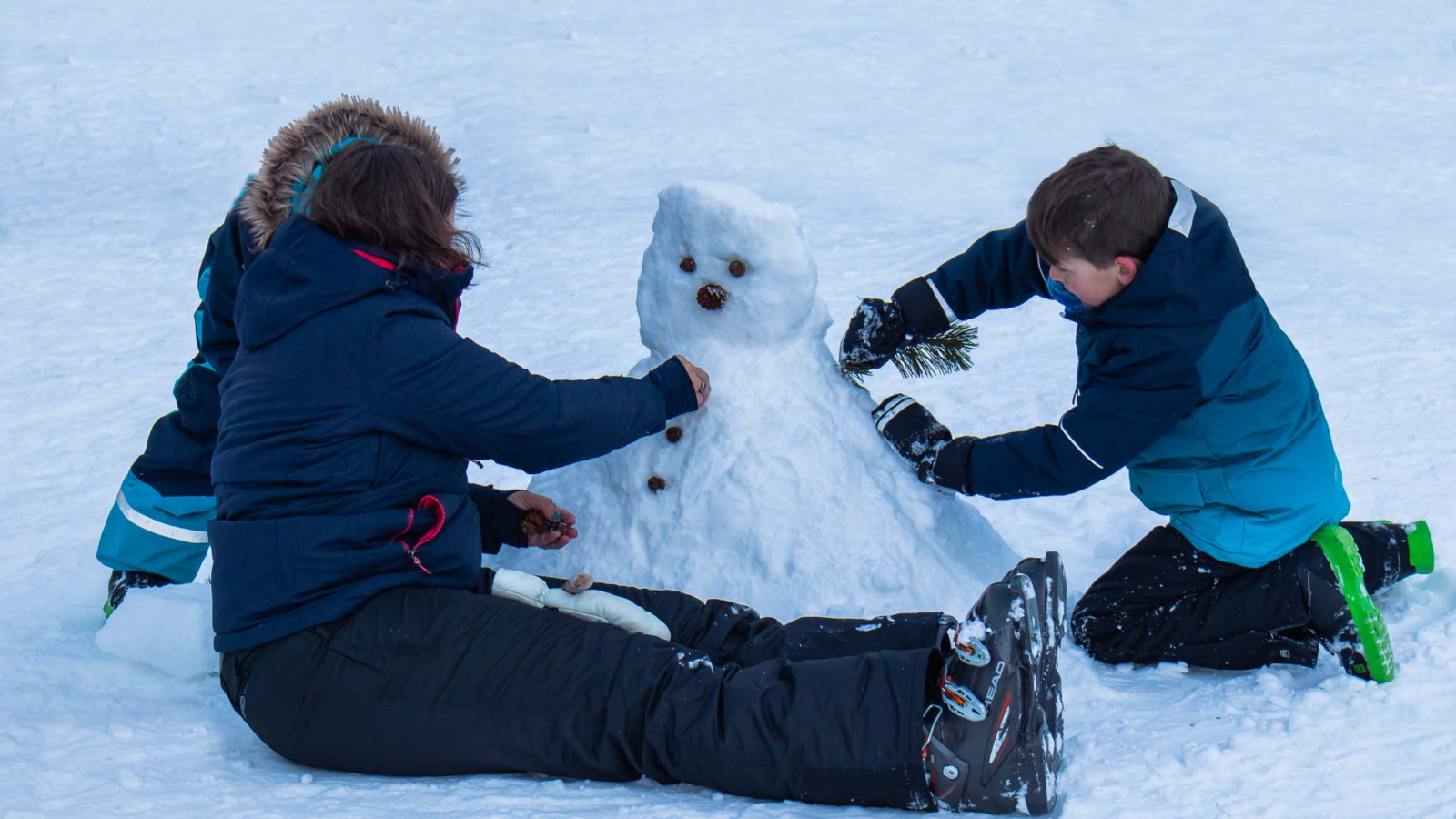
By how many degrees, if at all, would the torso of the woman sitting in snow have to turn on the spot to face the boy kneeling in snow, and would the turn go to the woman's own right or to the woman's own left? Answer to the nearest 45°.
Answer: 0° — they already face them

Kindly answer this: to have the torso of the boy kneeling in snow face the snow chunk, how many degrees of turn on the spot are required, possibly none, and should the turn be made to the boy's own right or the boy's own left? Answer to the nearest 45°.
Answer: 0° — they already face it

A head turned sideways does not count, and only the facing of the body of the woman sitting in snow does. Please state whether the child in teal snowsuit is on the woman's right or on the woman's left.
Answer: on the woman's left

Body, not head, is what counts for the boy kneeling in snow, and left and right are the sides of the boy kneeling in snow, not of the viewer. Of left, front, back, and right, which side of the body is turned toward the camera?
left

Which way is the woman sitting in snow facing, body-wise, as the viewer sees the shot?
to the viewer's right

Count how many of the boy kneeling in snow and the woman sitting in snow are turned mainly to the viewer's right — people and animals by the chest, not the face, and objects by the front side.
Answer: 1

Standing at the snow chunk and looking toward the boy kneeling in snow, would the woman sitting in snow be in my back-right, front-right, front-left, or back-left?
front-right

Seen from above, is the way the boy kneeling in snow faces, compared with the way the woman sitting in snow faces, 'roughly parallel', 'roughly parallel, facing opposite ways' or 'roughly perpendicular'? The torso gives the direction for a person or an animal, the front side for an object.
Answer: roughly parallel, facing opposite ways

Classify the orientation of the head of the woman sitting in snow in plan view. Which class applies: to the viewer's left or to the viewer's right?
to the viewer's right
